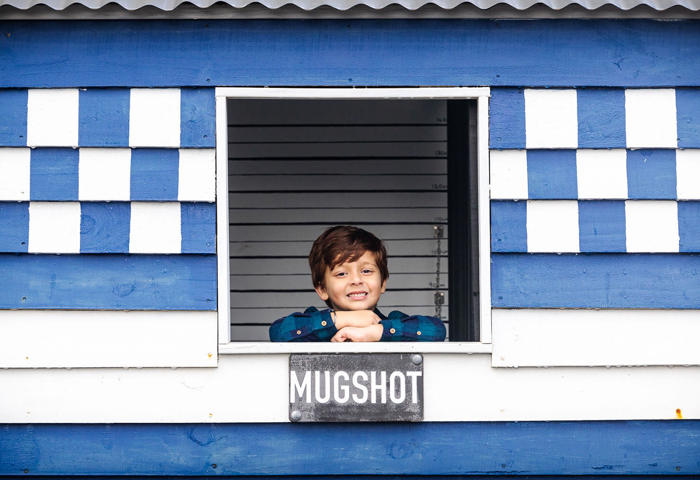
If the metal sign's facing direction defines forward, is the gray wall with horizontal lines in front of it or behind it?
behind

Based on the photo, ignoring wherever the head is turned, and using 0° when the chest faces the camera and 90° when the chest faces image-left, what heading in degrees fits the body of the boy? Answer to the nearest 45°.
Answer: approximately 0°

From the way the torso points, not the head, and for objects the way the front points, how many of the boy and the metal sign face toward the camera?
2

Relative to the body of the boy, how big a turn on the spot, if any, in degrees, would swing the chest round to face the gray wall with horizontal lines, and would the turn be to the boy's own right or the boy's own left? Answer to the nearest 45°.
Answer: approximately 180°
